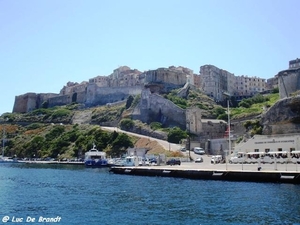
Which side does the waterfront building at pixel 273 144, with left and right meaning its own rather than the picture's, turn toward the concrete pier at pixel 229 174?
front

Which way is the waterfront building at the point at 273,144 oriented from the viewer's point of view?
toward the camera
